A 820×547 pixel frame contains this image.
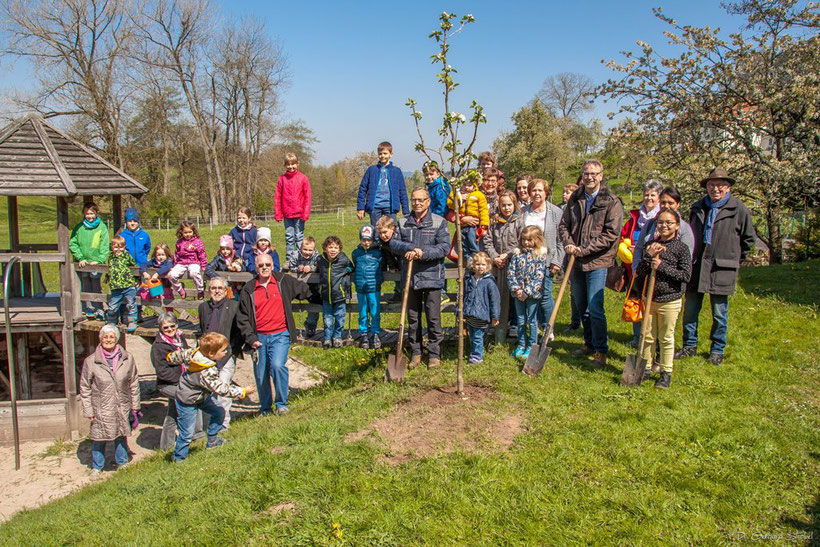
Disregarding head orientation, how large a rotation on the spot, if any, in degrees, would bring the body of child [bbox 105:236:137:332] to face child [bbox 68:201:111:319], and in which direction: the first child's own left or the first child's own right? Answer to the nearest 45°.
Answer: approximately 135° to the first child's own right

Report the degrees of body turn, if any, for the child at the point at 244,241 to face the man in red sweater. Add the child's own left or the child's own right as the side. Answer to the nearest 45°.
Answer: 0° — they already face them

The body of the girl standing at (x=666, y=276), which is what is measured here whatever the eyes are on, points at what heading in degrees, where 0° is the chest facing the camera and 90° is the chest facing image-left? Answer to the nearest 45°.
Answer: approximately 45°

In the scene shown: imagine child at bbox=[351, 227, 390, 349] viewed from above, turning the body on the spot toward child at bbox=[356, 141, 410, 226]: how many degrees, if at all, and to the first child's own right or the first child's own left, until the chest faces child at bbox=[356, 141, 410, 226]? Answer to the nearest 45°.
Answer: approximately 180°

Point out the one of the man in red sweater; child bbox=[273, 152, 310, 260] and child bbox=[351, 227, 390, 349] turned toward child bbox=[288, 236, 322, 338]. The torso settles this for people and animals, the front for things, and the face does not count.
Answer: child bbox=[273, 152, 310, 260]

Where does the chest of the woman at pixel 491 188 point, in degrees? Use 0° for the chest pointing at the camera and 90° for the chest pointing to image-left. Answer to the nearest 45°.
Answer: approximately 0°

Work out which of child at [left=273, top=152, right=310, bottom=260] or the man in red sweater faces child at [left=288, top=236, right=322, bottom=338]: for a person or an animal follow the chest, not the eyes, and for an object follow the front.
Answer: child at [left=273, top=152, right=310, bottom=260]

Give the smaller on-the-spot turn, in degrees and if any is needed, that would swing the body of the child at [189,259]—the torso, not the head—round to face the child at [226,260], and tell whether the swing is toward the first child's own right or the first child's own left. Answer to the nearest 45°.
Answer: approximately 45° to the first child's own left

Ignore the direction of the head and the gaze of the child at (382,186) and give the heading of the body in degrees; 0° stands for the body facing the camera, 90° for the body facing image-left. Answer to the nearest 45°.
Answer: approximately 0°
